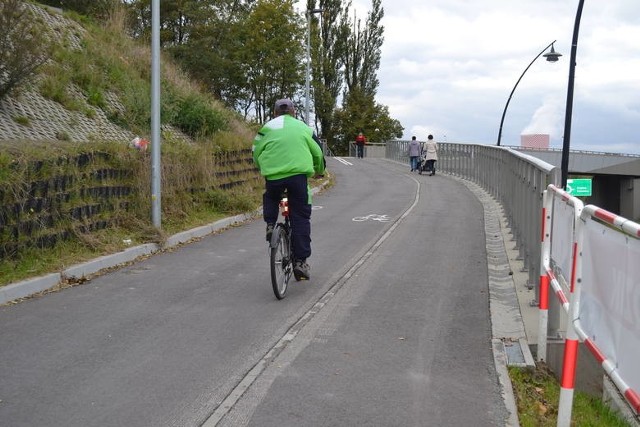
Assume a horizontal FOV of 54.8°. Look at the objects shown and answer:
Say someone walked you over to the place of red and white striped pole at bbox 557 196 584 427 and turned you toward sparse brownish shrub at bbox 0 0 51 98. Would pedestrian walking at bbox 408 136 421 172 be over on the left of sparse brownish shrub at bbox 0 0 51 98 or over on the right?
right

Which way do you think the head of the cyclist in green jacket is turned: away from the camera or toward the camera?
away from the camera

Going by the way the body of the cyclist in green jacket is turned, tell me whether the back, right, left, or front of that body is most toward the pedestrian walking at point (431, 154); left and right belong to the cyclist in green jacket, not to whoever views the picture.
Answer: front

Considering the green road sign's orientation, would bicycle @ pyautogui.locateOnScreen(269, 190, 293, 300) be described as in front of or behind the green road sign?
in front

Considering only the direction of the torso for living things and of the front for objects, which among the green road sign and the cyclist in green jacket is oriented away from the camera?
the cyclist in green jacket

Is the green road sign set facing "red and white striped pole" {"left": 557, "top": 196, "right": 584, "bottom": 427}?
yes

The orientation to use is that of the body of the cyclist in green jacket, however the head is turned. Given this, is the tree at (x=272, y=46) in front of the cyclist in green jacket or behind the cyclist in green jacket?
in front

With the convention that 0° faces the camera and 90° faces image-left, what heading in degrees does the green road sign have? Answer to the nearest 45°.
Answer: approximately 0°

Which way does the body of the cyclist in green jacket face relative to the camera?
away from the camera

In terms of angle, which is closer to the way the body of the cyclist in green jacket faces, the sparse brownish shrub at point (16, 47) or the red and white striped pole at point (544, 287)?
the sparse brownish shrub

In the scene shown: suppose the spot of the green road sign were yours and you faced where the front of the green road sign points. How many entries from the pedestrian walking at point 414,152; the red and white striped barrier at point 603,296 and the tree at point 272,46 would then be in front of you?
1

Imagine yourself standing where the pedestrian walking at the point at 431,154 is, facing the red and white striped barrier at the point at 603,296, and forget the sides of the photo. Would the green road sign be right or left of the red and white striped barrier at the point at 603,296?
left

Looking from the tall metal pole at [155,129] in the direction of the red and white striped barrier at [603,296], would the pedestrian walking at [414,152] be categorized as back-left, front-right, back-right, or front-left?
back-left

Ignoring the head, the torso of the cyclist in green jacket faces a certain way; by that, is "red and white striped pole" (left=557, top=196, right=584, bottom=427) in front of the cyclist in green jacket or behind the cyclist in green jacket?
behind

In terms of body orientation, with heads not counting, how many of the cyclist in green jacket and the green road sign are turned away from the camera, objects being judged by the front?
1
